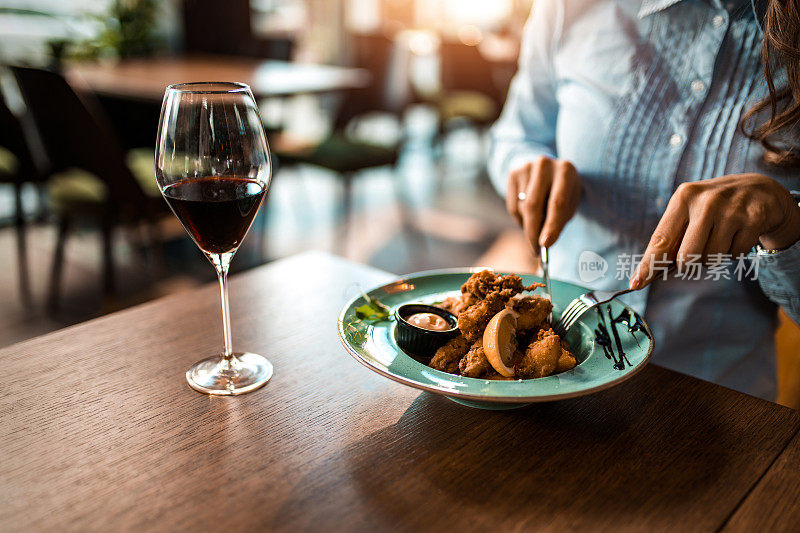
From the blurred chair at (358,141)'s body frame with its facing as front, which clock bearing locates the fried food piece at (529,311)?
The fried food piece is roughly at 9 o'clock from the blurred chair.

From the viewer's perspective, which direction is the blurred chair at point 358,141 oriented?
to the viewer's left

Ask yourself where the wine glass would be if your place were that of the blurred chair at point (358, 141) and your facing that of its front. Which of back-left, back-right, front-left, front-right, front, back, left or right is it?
left

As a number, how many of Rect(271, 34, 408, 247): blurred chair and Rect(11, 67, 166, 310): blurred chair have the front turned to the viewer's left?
1

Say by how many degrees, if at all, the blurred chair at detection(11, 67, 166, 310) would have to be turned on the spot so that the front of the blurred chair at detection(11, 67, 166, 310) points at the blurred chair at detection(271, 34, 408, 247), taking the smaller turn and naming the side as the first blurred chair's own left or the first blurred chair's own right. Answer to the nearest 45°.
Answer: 0° — it already faces it

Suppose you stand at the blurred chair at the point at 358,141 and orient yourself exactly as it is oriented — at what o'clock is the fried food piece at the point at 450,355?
The fried food piece is roughly at 9 o'clock from the blurred chair.

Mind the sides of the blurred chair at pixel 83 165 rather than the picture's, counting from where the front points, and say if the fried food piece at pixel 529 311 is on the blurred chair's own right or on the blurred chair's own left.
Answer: on the blurred chair's own right

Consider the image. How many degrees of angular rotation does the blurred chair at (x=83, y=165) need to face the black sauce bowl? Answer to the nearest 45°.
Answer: approximately 135° to its right

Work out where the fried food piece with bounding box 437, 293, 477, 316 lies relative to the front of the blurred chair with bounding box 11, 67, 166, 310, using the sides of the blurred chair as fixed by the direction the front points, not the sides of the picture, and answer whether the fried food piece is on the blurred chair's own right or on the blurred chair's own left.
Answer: on the blurred chair's own right

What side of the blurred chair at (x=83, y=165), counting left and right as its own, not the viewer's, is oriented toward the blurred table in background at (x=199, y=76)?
front

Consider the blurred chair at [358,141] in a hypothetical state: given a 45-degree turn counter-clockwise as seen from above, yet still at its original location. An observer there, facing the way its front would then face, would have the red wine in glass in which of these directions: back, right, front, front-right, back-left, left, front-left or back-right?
front-left

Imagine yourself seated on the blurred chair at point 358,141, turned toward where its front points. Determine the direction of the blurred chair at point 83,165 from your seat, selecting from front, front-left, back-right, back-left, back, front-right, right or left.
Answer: front-left

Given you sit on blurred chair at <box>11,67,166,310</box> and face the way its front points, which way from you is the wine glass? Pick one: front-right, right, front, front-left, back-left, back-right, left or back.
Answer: back-right

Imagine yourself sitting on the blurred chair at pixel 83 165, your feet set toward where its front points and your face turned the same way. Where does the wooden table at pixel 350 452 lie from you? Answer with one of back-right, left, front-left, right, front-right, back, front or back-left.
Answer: back-right

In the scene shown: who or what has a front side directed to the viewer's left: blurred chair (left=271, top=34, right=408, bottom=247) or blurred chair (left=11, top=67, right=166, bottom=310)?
blurred chair (left=271, top=34, right=408, bottom=247)

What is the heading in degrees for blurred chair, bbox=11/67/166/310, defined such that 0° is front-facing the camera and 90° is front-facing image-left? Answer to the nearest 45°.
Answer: approximately 225°

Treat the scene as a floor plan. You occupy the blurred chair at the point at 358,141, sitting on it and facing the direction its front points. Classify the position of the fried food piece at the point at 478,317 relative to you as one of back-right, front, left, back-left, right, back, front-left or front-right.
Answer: left
